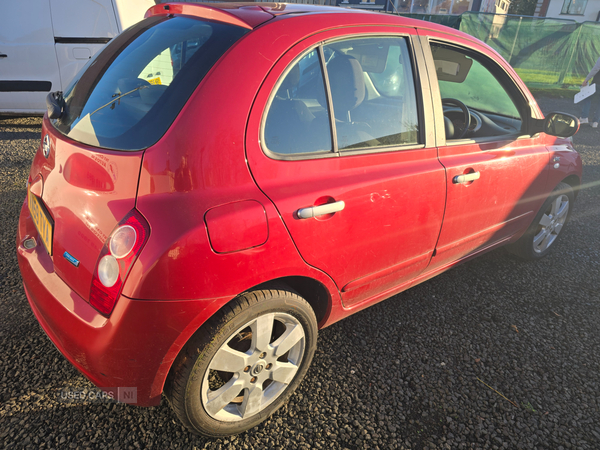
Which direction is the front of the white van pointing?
to the viewer's left

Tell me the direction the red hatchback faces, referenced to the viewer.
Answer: facing away from the viewer and to the right of the viewer

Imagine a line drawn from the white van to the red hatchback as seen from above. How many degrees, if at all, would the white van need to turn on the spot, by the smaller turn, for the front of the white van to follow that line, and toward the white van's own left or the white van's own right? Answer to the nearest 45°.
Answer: approximately 90° to the white van's own left

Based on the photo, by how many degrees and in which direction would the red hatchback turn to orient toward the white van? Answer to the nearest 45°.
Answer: approximately 90° to its left

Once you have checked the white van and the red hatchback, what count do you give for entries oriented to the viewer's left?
1

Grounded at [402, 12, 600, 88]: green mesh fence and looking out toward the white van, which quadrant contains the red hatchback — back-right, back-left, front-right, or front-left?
front-left

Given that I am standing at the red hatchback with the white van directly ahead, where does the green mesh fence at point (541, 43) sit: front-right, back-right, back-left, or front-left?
front-right

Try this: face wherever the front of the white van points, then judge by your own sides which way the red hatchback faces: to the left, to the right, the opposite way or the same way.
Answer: the opposite way

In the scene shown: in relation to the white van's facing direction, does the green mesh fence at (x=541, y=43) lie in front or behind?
behind

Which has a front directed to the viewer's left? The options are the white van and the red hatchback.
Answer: the white van

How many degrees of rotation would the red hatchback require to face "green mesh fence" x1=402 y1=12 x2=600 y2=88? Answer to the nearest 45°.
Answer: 0° — it already faces it

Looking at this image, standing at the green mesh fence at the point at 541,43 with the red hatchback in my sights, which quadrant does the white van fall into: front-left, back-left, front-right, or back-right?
front-right
